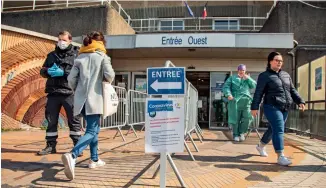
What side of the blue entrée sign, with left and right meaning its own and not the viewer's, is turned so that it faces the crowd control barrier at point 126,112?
back

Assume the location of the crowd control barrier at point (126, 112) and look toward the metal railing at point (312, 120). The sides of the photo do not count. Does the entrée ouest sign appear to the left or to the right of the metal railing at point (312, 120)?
left

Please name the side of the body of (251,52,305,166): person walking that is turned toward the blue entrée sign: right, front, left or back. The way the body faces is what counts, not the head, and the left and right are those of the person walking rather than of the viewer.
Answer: right

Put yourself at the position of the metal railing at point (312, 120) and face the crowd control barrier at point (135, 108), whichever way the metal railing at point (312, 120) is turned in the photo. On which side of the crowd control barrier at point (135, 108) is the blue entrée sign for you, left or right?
left

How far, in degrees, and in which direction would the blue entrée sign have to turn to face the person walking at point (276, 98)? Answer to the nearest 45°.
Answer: approximately 135° to its left

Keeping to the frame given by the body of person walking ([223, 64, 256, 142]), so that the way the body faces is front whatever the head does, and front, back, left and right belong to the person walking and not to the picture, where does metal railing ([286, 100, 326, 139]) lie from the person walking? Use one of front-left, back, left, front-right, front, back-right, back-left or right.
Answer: back-left

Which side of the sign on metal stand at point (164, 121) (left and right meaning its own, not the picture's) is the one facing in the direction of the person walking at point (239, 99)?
back

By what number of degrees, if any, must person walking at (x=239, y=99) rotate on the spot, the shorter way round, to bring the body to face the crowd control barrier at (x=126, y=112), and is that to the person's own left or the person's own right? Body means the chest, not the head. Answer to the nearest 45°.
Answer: approximately 90° to the person's own right
